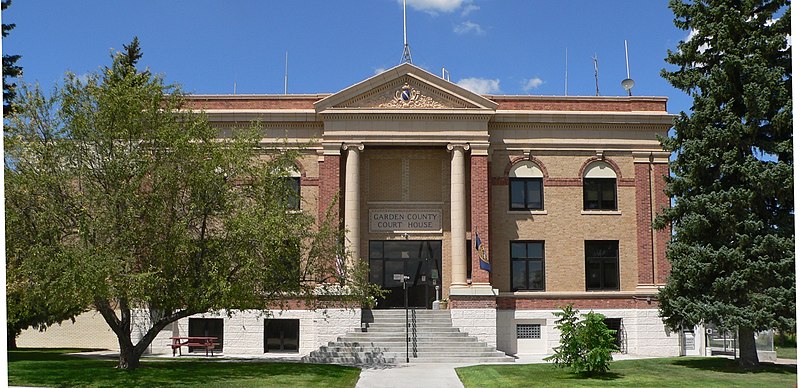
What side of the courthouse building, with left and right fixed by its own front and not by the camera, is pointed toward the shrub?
front

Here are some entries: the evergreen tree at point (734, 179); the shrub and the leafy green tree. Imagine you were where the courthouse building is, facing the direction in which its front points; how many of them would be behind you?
0

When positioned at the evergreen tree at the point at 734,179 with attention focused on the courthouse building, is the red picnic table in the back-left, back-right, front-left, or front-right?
front-left

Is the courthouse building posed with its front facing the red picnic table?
no

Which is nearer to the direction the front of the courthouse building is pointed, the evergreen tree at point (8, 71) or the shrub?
the shrub

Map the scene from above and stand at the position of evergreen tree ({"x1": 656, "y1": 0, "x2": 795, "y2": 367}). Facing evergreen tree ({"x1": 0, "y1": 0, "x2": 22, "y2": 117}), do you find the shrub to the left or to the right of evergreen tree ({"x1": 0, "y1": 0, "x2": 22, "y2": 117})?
left

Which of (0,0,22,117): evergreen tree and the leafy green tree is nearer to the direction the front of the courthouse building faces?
the leafy green tree

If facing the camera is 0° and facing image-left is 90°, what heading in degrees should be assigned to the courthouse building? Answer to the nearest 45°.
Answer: approximately 0°

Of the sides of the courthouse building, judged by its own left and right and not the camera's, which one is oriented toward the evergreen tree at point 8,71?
right

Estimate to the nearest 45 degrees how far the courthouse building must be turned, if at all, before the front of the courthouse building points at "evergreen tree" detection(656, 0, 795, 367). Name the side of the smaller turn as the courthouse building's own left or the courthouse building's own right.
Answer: approximately 45° to the courthouse building's own left
